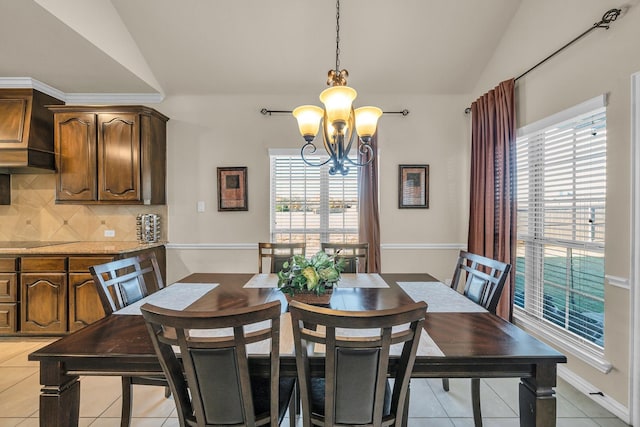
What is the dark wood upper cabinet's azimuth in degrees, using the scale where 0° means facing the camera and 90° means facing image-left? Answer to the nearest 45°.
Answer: approximately 0°

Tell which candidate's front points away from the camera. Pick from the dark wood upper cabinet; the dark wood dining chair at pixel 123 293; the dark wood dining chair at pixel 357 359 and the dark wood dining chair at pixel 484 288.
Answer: the dark wood dining chair at pixel 357 359

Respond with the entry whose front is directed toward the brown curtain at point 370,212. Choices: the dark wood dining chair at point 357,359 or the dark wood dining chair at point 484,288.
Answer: the dark wood dining chair at point 357,359

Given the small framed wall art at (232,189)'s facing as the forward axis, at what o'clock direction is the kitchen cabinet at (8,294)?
The kitchen cabinet is roughly at 3 o'clock from the small framed wall art.

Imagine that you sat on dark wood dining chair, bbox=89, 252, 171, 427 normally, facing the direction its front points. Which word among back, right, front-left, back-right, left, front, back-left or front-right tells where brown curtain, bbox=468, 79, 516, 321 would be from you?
front-left

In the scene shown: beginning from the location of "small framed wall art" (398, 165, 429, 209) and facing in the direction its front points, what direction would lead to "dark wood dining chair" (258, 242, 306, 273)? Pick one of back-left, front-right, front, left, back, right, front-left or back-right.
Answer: front-right

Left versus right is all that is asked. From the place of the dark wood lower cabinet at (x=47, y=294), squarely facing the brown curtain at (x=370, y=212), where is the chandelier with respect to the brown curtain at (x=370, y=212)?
right
